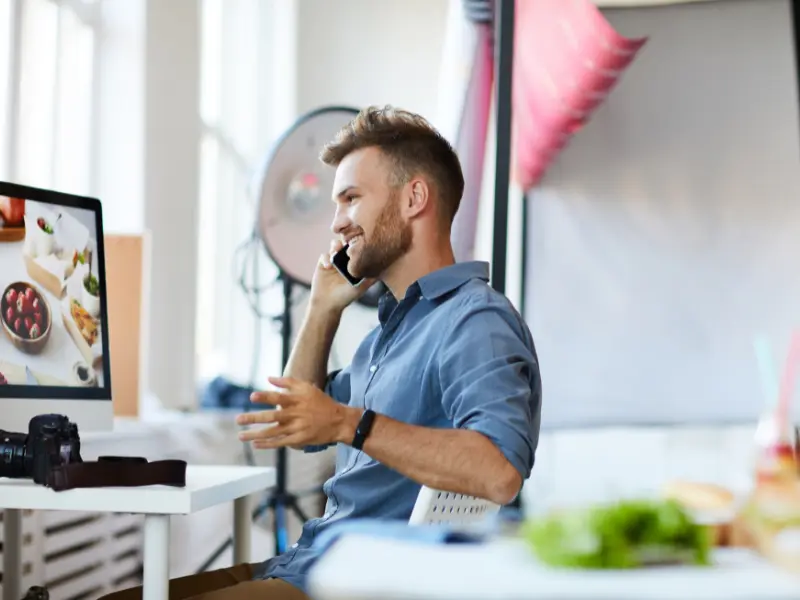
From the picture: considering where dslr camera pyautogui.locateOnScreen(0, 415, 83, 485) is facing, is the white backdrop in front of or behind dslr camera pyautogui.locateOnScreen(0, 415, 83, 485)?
behind

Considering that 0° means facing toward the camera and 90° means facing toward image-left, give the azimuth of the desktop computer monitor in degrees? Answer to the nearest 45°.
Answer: approximately 315°

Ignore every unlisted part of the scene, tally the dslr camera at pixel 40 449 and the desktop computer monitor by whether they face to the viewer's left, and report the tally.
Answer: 1

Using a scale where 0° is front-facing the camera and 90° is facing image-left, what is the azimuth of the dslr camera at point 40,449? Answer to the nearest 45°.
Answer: approximately 90°

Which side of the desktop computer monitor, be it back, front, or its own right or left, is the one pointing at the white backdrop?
left

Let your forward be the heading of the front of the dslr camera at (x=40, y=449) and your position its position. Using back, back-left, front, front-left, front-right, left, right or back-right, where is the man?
back

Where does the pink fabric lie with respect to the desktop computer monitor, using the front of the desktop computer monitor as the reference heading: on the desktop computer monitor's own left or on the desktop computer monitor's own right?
on the desktop computer monitor's own left

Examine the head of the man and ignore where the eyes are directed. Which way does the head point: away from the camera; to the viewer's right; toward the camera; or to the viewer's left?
to the viewer's left

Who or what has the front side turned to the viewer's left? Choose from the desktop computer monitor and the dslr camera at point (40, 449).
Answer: the dslr camera
